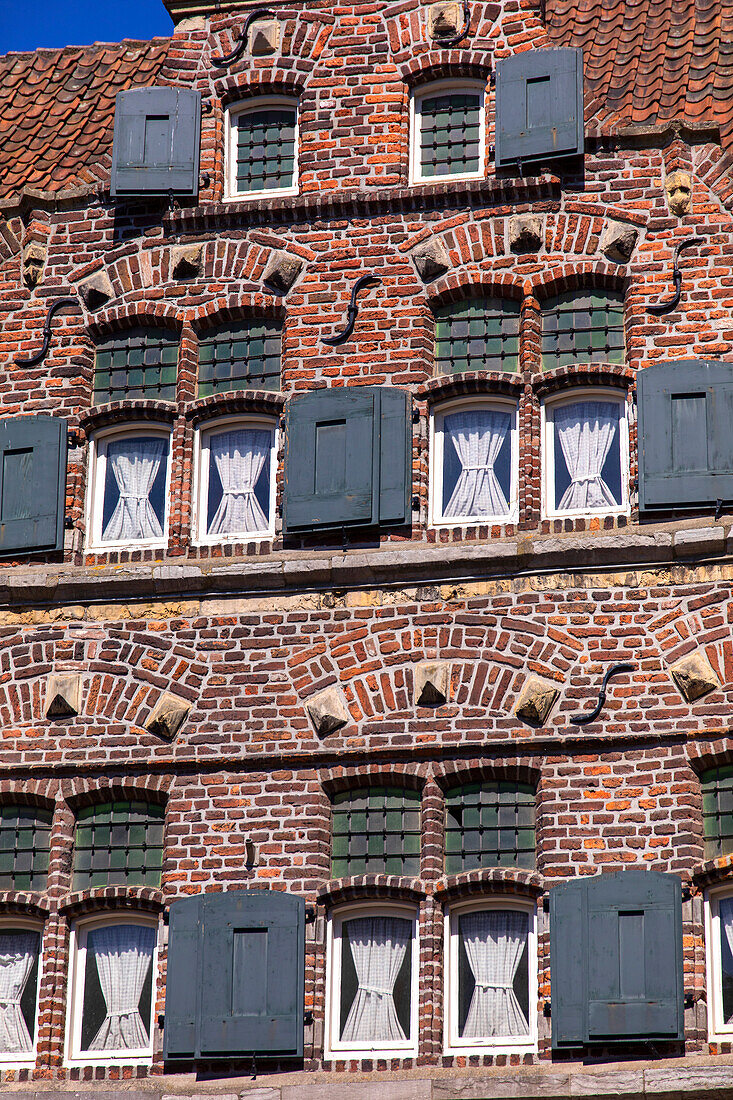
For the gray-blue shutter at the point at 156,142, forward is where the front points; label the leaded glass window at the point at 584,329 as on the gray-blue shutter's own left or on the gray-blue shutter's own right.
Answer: on the gray-blue shutter's own left

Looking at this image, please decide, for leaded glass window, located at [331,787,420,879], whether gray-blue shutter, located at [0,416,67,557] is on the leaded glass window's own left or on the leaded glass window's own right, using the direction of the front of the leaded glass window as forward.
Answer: on the leaded glass window's own right

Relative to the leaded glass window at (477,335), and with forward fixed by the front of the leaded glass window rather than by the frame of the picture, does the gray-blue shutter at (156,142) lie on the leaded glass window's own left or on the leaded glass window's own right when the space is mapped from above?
on the leaded glass window's own right

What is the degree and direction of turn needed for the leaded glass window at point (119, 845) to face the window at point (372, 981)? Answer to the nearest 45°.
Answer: approximately 90° to its left

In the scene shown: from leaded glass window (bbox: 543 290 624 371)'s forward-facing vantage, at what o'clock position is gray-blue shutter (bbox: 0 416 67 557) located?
The gray-blue shutter is roughly at 3 o'clock from the leaded glass window.

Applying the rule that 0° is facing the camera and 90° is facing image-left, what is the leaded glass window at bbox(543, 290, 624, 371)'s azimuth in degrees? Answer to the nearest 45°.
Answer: approximately 0°
